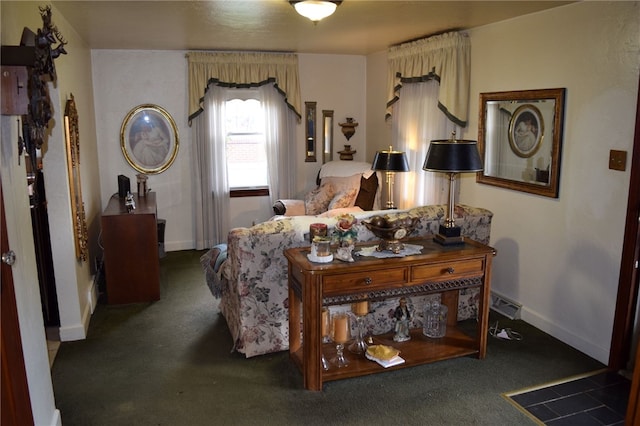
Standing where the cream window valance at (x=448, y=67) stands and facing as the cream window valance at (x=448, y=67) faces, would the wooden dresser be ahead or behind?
ahead

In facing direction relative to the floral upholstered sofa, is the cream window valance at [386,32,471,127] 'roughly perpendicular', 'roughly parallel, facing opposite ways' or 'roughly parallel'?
roughly perpendicular

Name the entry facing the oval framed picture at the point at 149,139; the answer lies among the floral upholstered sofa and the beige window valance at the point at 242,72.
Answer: the floral upholstered sofa

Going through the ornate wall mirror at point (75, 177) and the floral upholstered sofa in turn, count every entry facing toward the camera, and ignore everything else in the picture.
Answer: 0

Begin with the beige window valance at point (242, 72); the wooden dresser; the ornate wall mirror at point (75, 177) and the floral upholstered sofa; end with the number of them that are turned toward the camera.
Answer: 1

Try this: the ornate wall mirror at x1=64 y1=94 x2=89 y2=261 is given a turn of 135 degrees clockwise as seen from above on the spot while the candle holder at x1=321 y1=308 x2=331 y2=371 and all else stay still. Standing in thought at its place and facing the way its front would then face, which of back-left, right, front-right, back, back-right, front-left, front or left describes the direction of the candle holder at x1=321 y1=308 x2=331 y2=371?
left

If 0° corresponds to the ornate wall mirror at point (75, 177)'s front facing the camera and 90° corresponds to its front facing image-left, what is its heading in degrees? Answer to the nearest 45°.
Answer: approximately 270°

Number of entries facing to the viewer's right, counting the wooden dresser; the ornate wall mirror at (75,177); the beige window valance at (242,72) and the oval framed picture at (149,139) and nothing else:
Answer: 2

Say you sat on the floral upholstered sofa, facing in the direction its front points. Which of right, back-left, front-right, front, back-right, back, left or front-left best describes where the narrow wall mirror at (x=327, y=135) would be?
front-right

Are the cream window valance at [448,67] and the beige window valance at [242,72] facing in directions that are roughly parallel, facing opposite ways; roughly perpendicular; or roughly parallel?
roughly perpendicular

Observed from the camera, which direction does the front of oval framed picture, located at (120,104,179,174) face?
facing the viewer

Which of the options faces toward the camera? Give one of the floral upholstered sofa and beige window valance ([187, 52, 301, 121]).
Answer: the beige window valance

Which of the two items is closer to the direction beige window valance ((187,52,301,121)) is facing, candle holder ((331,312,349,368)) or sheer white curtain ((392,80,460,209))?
the candle holder

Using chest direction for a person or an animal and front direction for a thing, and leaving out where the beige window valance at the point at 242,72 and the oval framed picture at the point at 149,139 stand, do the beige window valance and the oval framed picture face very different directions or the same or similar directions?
same or similar directions

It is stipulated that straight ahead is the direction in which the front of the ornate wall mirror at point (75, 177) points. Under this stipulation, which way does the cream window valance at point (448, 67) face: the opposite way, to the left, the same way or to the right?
the opposite way

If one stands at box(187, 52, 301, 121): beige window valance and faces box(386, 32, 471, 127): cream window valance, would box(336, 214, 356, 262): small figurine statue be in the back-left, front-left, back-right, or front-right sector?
front-right

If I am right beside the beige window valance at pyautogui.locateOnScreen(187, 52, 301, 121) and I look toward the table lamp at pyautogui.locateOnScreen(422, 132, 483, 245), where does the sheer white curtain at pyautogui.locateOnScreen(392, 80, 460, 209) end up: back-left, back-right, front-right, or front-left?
front-left
